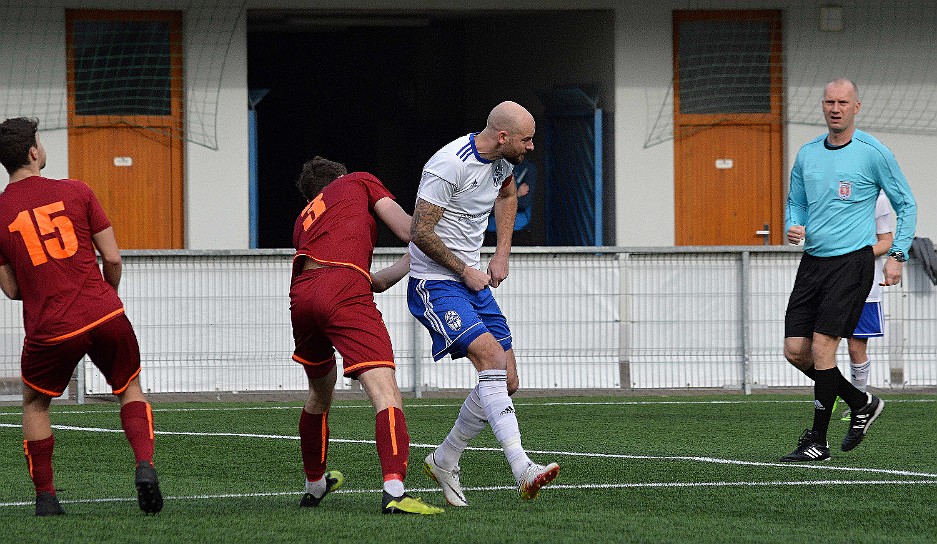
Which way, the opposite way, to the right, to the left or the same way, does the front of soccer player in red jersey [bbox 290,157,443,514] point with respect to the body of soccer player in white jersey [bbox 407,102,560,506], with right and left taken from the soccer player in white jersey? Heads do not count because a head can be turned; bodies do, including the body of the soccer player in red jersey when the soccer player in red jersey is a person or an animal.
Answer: to the left

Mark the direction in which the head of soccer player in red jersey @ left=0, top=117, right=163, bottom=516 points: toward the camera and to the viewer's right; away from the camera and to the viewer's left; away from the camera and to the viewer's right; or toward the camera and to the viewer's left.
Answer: away from the camera and to the viewer's right

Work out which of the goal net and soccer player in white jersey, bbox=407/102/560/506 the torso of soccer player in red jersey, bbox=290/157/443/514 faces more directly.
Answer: the soccer player in white jersey

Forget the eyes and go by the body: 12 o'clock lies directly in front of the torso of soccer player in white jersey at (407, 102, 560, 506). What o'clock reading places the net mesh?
The net mesh is roughly at 8 o'clock from the soccer player in white jersey.

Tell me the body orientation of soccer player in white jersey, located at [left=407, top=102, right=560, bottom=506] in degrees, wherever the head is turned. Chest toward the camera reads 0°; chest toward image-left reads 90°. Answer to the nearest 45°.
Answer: approximately 315°

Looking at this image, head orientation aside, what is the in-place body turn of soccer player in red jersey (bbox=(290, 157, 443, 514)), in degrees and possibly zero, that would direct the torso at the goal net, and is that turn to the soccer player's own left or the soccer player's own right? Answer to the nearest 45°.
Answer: approximately 45° to the soccer player's own left

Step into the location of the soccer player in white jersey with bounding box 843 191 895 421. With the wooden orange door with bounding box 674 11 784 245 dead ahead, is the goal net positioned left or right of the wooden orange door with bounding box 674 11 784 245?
left

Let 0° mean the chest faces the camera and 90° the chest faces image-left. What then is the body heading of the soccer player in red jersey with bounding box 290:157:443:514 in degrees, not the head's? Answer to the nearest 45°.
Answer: approximately 225°

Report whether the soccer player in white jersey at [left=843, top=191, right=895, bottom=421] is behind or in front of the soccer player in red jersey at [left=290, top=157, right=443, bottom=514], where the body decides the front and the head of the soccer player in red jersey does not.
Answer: in front

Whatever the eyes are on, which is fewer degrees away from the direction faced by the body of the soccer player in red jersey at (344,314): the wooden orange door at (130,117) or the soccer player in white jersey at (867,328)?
the soccer player in white jersey

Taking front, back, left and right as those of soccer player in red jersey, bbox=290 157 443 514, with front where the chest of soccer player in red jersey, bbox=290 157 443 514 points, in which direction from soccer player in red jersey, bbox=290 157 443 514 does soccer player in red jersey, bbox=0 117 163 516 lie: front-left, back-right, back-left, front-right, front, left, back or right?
back-left
